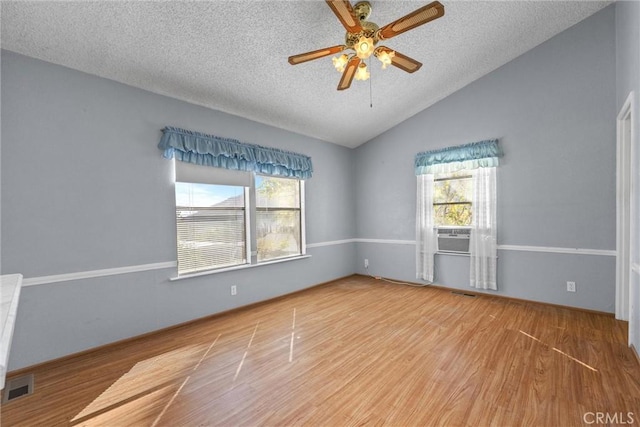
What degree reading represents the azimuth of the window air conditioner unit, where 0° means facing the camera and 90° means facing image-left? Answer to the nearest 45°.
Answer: approximately 0°

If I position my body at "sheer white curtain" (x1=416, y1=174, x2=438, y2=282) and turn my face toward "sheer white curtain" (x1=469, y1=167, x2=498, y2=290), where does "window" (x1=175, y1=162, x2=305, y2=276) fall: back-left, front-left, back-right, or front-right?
back-right

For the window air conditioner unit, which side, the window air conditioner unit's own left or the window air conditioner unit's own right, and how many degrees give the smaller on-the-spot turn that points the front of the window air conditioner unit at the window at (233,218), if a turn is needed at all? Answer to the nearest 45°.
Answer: approximately 45° to the window air conditioner unit's own right

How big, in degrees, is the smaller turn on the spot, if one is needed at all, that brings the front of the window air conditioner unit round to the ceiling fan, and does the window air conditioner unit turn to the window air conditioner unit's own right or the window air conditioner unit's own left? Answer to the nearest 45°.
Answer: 0° — it already faces it

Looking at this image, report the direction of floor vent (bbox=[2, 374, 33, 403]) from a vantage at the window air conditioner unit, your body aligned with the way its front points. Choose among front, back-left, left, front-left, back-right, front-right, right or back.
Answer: front-right

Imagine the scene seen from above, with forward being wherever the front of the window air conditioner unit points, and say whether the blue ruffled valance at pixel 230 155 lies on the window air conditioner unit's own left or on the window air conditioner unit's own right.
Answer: on the window air conditioner unit's own right
